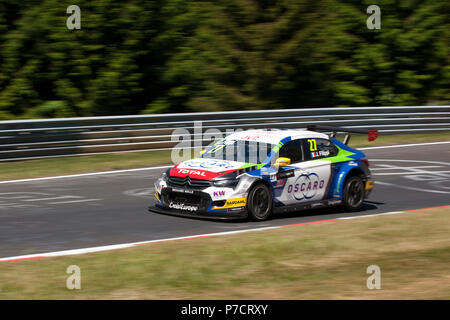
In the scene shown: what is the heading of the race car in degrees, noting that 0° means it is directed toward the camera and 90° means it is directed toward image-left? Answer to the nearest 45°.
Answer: approximately 45°

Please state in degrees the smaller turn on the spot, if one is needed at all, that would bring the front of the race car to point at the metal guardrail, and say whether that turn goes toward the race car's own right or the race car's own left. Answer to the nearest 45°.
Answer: approximately 90° to the race car's own right
